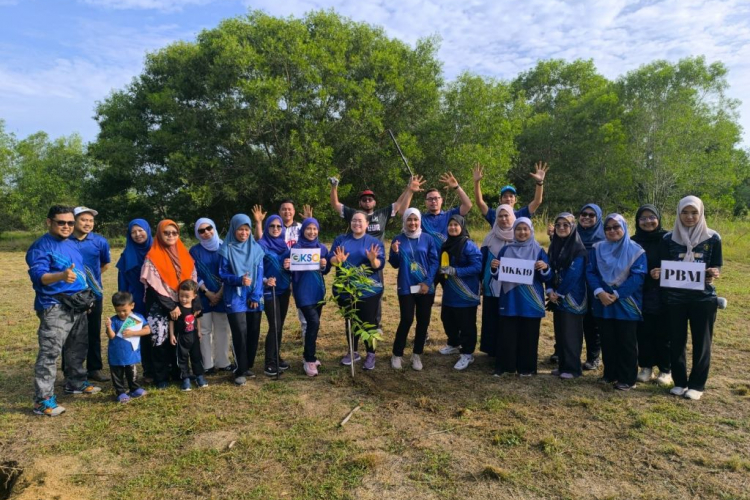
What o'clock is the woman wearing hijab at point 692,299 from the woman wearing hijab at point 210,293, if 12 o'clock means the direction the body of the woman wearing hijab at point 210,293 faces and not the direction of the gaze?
the woman wearing hijab at point 692,299 is roughly at 10 o'clock from the woman wearing hijab at point 210,293.

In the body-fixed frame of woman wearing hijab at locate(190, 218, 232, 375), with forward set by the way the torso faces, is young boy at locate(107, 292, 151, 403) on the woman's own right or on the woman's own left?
on the woman's own right

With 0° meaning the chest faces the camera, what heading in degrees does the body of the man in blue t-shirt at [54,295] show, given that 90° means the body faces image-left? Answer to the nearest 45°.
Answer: approximately 315°

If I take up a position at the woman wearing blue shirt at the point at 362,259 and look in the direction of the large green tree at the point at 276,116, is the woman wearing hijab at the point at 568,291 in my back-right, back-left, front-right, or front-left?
back-right

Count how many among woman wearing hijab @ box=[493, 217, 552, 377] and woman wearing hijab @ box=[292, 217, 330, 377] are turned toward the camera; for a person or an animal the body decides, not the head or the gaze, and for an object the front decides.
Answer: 2
